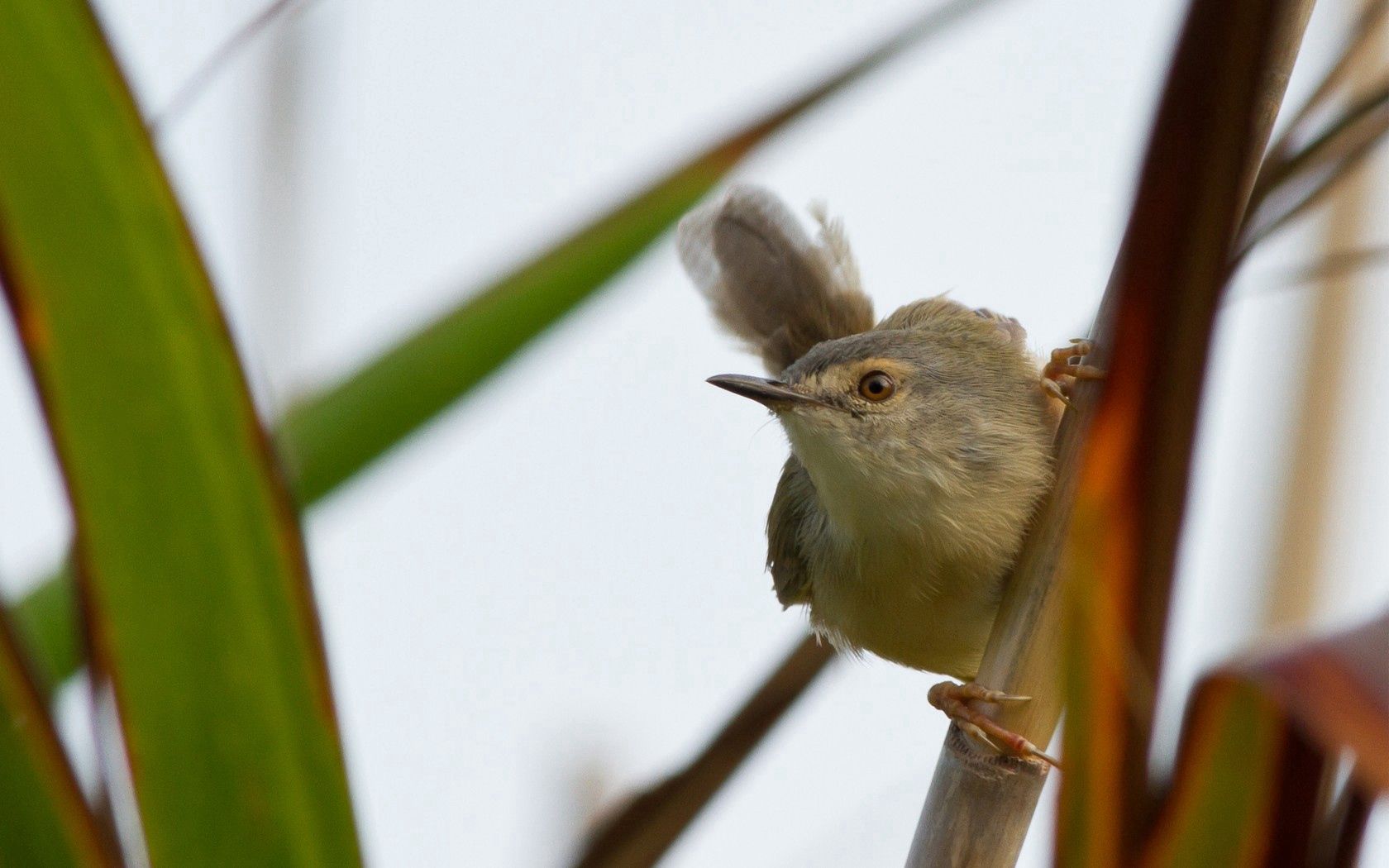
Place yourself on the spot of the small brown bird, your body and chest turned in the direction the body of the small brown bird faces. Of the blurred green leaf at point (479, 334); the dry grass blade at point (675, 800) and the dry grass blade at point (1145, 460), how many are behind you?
0

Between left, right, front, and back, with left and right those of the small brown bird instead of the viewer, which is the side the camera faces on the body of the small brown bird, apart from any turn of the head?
front

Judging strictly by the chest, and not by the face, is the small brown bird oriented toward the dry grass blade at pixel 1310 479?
no

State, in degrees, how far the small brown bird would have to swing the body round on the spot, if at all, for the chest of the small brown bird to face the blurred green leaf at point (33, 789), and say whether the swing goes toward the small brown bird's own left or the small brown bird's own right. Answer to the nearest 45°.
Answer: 0° — it already faces it

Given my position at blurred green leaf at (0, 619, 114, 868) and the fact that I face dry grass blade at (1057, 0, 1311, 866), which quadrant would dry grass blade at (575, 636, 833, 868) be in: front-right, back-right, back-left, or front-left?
front-left

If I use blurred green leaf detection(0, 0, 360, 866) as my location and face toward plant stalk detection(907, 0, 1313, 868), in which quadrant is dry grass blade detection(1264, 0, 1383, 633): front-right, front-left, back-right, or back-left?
front-left
